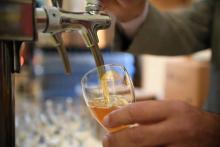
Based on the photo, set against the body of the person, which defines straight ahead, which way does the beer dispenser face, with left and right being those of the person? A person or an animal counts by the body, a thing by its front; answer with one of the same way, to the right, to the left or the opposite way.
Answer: the opposite way

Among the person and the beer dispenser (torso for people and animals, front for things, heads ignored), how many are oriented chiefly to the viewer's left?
1

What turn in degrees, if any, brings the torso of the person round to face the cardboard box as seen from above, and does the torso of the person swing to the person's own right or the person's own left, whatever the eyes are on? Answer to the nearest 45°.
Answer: approximately 90° to the person's own right

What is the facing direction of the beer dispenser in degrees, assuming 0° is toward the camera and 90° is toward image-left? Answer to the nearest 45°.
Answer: approximately 270°

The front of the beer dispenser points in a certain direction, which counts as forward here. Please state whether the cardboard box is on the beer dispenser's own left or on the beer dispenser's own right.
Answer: on the beer dispenser's own left

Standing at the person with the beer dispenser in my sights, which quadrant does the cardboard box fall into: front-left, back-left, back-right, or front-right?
back-right
